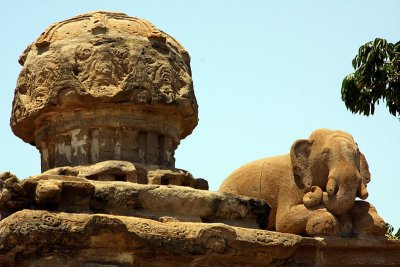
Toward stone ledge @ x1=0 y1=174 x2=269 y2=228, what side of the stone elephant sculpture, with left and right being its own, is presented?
right

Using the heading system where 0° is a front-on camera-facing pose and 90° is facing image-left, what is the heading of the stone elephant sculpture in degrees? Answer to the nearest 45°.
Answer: approximately 315°

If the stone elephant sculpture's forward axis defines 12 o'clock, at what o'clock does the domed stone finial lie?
The domed stone finial is roughly at 4 o'clock from the stone elephant sculpture.
